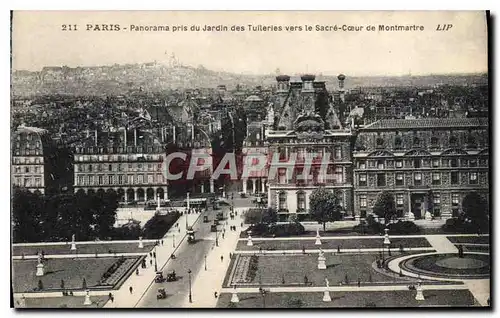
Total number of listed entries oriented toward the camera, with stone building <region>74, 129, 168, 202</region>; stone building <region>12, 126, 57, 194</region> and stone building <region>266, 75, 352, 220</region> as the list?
3

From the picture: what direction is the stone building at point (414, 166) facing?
toward the camera

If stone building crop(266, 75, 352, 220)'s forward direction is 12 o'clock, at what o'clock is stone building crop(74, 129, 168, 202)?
stone building crop(74, 129, 168, 202) is roughly at 3 o'clock from stone building crop(266, 75, 352, 220).

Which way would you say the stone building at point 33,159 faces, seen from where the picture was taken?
facing the viewer

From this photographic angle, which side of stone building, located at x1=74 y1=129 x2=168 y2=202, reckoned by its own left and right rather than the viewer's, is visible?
front

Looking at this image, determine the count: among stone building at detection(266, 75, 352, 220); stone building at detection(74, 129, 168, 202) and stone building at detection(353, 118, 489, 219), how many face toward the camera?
3

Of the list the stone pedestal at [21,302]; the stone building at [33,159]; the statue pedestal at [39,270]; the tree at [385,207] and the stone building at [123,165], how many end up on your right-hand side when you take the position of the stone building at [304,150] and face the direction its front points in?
4
